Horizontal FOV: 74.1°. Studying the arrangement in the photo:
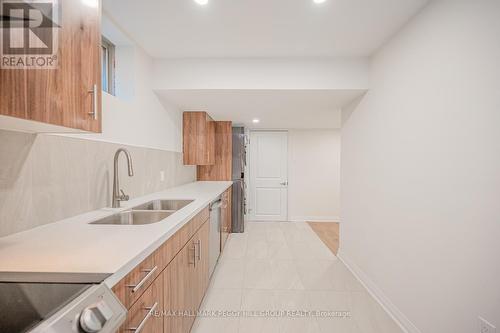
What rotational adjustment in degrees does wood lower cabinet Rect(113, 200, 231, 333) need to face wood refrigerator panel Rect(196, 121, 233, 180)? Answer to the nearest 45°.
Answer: approximately 135° to its left

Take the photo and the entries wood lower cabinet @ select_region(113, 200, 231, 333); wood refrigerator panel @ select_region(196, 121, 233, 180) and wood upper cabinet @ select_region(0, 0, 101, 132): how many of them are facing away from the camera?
0

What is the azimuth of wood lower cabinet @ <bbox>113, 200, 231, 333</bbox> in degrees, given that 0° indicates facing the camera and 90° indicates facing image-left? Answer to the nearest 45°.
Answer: approximately 315°

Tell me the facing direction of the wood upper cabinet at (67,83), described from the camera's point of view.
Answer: facing the viewer and to the right of the viewer

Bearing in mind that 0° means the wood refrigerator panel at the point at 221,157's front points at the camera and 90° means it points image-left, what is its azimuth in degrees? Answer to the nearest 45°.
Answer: approximately 270°

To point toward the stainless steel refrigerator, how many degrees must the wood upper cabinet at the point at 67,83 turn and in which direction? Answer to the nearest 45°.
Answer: approximately 90° to its left

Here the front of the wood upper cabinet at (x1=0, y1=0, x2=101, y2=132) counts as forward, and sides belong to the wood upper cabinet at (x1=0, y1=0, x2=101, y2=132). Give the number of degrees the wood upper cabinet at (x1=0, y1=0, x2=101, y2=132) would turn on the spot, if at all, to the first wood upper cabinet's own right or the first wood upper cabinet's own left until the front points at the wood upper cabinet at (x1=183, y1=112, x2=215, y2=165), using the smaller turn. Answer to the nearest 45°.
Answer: approximately 90° to the first wood upper cabinet's own left

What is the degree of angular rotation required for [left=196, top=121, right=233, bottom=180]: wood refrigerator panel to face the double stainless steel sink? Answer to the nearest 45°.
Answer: approximately 90° to its right
